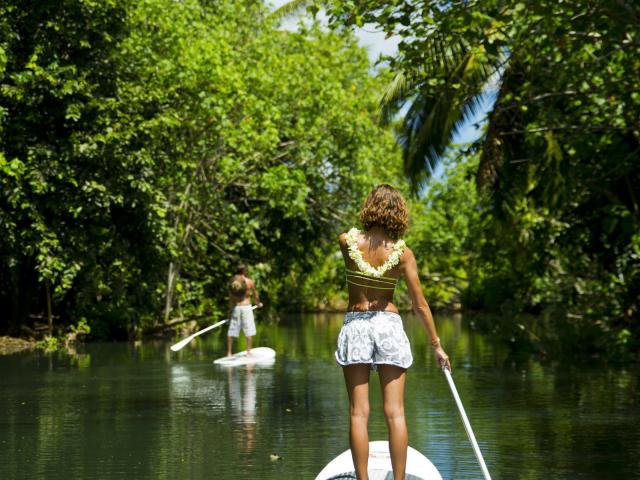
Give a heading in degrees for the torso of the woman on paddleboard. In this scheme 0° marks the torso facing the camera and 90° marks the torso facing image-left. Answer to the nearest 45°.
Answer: approximately 180°

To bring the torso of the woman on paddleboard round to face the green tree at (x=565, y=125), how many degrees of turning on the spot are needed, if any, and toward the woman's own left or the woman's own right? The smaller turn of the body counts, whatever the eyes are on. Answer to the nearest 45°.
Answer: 0° — they already face it

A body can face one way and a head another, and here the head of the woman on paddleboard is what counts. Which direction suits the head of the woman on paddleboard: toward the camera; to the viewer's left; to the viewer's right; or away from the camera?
away from the camera

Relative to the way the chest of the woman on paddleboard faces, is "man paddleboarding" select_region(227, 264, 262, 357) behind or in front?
in front

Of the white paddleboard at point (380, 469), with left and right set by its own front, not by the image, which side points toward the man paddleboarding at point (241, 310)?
front

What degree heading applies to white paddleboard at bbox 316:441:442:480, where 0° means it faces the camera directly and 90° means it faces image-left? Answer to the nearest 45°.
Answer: approximately 180°
